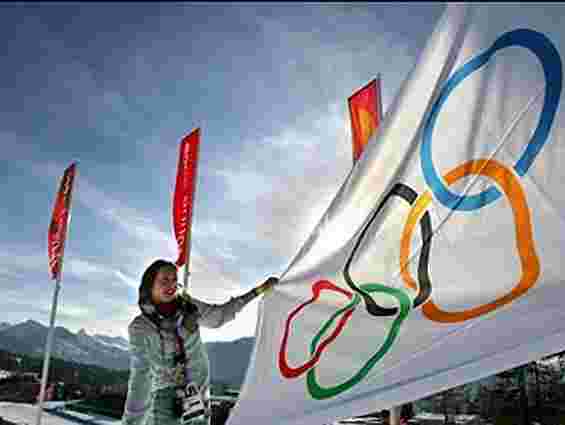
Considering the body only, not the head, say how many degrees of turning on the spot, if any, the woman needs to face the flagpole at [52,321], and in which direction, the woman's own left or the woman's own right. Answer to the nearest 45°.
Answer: approximately 135° to the woman's own left

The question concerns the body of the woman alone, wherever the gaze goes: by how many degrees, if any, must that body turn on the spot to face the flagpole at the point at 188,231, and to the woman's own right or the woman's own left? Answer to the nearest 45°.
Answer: approximately 135° to the woman's own left

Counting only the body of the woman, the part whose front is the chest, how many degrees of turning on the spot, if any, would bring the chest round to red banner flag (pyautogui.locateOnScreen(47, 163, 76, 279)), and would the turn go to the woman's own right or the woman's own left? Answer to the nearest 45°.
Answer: approximately 135° to the woman's own left

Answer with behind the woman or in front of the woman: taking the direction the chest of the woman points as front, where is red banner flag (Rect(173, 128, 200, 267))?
behind

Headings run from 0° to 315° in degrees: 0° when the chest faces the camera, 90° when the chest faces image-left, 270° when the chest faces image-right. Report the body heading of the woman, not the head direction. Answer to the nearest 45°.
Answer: approximately 315°
